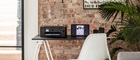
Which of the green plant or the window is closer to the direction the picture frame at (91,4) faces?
the green plant

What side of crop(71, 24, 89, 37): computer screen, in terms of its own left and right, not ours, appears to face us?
front

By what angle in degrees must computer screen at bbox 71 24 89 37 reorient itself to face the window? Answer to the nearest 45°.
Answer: approximately 90° to its right

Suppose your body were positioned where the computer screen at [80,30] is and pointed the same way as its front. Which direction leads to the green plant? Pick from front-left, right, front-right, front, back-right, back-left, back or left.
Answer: front-left

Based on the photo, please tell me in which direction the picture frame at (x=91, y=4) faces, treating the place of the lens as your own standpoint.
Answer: facing the viewer

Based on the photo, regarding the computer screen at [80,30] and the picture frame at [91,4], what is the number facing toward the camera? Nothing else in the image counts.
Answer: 2

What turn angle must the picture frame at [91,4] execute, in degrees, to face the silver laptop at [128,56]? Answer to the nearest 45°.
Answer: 0° — it already faces it

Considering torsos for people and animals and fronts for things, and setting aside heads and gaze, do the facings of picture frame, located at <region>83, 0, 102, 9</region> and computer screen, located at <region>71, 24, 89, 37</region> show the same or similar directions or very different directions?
same or similar directions

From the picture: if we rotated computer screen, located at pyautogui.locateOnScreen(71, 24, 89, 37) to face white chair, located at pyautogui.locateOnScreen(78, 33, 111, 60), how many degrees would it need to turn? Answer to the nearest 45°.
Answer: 0° — it already faces it

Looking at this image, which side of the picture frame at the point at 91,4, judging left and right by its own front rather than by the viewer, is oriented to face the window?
right

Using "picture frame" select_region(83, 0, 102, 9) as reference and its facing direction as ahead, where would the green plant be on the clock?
The green plant is roughly at 11 o'clock from the picture frame.
